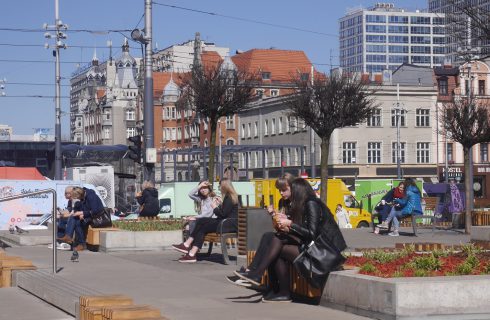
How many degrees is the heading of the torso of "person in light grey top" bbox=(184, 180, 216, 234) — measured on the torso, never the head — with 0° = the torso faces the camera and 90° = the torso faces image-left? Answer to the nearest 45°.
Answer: approximately 45°

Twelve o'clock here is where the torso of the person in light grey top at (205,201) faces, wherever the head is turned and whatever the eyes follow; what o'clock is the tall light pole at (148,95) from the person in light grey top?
The tall light pole is roughly at 4 o'clock from the person in light grey top.

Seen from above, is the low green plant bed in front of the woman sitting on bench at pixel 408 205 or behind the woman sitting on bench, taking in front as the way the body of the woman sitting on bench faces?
in front

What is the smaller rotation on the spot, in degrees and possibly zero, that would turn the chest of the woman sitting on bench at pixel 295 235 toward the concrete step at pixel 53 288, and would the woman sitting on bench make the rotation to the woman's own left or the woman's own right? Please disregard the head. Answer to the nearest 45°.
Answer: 0° — they already face it

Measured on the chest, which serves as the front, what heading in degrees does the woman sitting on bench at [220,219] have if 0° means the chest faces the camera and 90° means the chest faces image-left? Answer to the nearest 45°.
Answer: approximately 90°

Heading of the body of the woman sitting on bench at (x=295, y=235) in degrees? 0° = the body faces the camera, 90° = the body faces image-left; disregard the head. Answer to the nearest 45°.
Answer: approximately 90°

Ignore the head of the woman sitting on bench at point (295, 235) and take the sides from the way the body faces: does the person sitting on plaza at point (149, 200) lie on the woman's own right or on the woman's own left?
on the woman's own right

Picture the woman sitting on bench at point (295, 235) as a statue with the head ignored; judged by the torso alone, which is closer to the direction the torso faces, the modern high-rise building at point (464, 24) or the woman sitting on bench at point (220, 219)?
the woman sitting on bench

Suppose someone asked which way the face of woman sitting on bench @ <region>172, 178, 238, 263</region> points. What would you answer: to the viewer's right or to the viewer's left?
to the viewer's left
